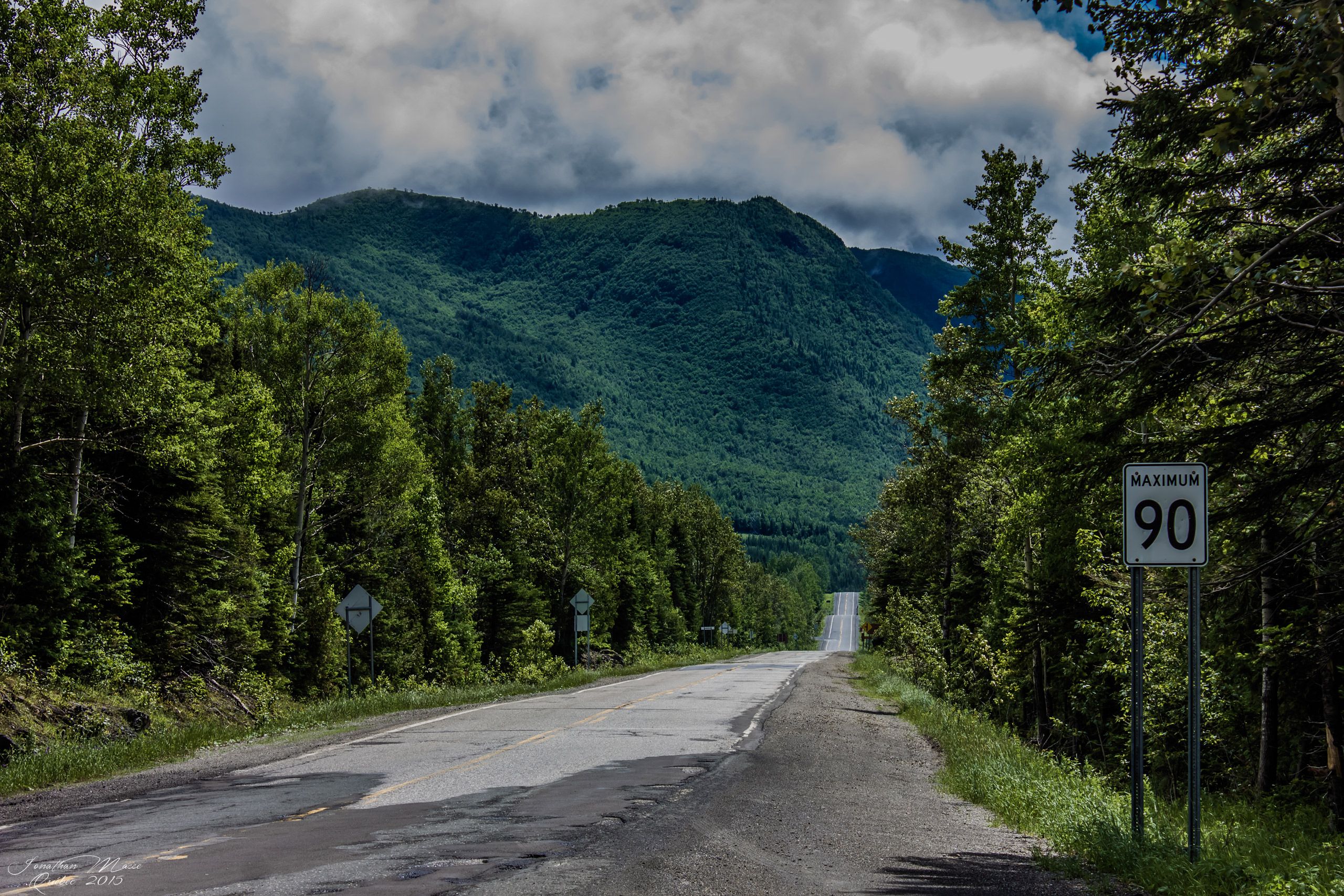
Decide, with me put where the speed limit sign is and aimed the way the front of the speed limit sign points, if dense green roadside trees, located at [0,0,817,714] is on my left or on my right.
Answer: on my right

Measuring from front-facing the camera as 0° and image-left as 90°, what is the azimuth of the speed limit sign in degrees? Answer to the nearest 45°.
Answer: approximately 0°

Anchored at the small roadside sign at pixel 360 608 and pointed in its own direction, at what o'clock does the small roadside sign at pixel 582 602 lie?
the small roadside sign at pixel 582 602 is roughly at 1 o'clock from the small roadside sign at pixel 360 608.

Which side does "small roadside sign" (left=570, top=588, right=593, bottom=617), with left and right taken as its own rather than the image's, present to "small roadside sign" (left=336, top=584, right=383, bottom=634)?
back

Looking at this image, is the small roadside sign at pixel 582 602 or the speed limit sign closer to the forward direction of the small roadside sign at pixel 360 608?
the small roadside sign

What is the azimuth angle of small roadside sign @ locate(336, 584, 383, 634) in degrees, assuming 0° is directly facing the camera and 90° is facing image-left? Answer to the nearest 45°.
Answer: approximately 180°

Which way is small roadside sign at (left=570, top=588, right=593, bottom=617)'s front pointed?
away from the camera
